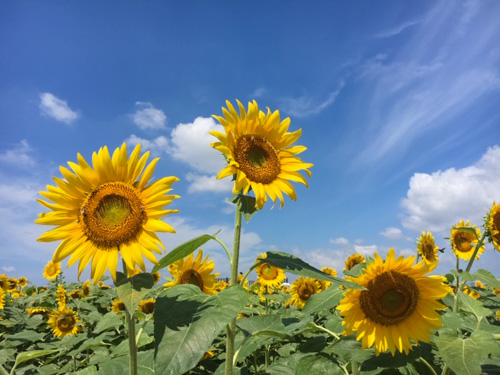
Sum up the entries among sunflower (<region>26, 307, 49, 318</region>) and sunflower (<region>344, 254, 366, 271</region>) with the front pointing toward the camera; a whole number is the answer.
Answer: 2

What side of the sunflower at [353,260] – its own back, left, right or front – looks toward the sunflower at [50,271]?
right

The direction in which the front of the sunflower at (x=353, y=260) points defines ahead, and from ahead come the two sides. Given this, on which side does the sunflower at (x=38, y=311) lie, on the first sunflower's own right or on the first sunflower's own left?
on the first sunflower's own right

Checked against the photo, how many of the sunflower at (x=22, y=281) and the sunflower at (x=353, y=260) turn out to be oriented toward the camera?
2

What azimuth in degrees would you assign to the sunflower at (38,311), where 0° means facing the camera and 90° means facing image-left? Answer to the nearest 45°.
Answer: approximately 0°

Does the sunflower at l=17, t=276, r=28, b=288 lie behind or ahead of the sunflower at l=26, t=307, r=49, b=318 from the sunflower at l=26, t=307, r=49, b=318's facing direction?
behind

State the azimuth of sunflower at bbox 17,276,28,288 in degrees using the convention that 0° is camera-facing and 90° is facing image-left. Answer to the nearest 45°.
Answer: approximately 0°
